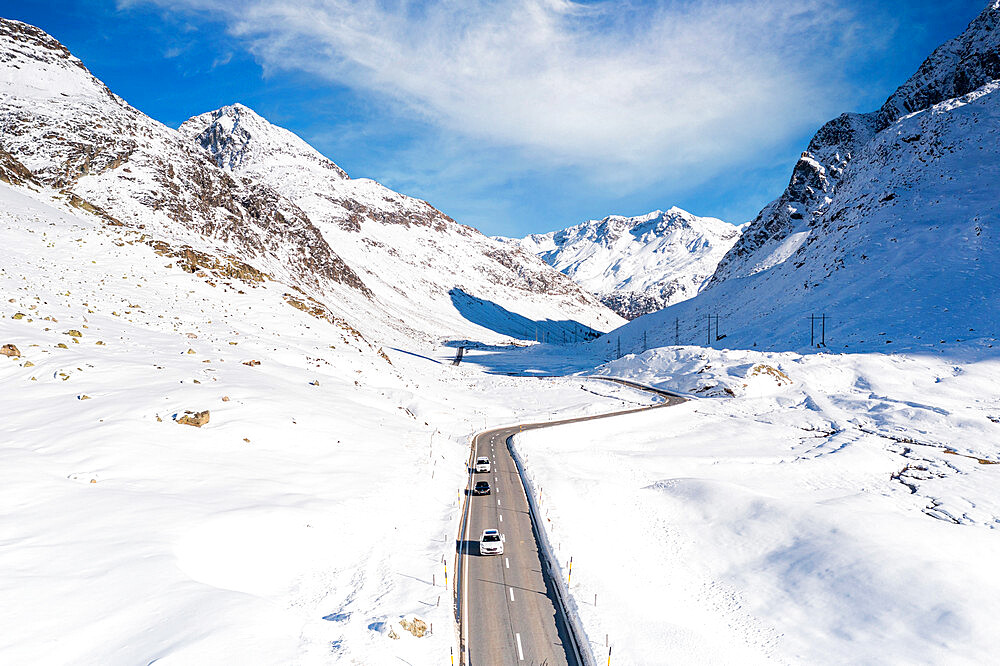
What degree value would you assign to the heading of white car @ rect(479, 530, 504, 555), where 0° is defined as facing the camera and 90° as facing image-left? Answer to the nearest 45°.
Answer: approximately 0°
